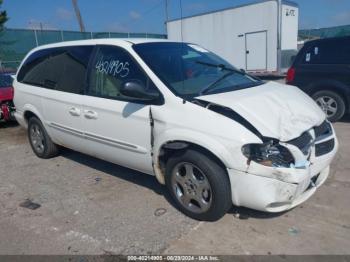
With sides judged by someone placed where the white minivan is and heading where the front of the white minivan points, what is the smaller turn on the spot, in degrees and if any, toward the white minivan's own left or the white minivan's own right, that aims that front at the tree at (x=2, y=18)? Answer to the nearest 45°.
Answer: approximately 180°

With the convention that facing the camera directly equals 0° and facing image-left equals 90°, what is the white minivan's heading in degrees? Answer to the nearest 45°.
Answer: approximately 315°

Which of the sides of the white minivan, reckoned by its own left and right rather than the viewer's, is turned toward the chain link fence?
back
